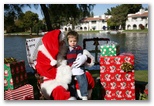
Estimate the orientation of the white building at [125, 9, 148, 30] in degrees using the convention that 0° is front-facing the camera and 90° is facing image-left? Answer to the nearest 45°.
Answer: approximately 0°

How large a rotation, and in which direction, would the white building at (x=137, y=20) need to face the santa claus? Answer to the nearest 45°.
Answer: approximately 45° to its right

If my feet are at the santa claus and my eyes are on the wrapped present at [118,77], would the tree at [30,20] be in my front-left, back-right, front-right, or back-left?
back-left

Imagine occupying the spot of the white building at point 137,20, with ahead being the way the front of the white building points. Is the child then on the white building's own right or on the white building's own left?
on the white building's own right
